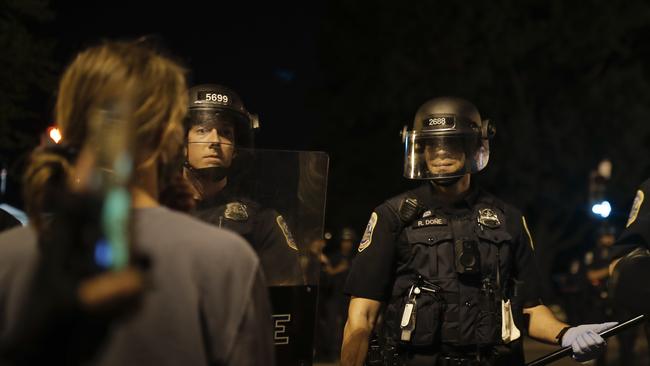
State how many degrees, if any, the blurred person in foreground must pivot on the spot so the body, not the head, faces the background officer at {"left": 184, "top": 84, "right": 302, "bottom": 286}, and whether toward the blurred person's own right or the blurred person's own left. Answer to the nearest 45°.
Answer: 0° — they already face them

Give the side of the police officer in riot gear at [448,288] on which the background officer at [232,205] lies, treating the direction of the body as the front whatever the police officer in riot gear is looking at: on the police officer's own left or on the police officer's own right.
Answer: on the police officer's own right

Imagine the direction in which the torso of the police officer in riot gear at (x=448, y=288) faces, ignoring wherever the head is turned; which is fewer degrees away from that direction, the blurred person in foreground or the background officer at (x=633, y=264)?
the blurred person in foreground

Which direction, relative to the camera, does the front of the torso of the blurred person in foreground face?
away from the camera

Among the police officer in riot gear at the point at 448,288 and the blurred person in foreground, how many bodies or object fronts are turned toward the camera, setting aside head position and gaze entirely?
1

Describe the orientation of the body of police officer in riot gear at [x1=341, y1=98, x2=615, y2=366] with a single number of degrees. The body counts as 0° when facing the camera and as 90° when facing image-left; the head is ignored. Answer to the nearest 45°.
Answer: approximately 0°

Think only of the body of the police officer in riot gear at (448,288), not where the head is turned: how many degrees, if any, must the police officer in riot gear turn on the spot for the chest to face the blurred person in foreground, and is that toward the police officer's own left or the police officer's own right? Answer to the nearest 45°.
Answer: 0° — they already face them

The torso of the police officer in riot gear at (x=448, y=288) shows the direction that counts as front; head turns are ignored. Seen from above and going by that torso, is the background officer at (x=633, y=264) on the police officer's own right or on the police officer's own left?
on the police officer's own left

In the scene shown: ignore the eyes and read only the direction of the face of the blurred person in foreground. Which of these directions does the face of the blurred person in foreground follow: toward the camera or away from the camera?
away from the camera
